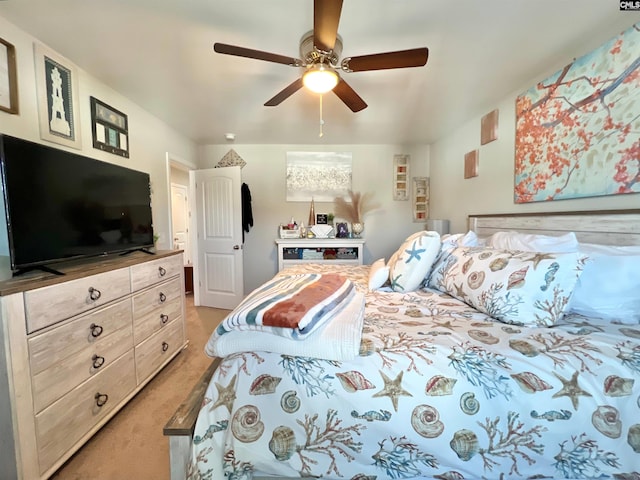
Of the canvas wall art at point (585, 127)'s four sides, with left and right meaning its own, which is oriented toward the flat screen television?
front

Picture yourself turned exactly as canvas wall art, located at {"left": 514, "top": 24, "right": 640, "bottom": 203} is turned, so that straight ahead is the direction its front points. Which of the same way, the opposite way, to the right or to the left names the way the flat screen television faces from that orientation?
the opposite way

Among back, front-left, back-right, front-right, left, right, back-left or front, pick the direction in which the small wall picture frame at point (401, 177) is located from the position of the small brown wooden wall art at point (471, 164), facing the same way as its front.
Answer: right

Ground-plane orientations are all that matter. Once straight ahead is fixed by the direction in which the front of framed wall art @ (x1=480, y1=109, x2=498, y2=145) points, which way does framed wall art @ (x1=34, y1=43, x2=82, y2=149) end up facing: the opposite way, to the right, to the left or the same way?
the opposite way

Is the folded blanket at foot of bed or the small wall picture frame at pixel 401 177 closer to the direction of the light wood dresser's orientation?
the folded blanket at foot of bed

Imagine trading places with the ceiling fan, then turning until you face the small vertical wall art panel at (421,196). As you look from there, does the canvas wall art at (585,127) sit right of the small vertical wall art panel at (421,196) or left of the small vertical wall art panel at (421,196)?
right

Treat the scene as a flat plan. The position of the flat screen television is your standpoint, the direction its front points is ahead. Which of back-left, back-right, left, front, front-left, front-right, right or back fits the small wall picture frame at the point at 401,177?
front-left

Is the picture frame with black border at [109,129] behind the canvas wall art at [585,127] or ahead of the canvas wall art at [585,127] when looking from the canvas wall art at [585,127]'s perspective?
ahead

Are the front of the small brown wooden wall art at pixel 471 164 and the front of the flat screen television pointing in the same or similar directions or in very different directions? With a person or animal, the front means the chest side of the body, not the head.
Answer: very different directions

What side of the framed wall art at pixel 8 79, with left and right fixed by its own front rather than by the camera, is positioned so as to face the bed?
front

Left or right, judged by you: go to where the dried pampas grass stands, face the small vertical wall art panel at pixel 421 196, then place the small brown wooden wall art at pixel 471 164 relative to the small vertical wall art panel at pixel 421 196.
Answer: right

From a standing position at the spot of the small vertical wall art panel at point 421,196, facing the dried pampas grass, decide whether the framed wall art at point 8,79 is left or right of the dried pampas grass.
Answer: left
